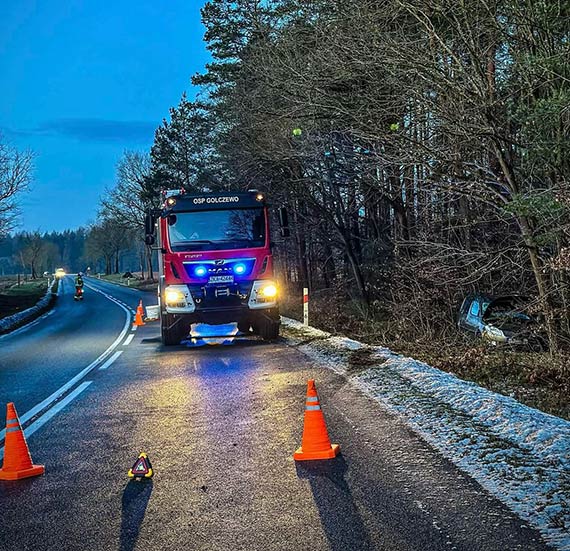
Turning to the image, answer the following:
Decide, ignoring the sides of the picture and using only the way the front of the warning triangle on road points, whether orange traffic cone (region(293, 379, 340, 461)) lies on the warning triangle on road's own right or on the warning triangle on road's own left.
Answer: on the warning triangle on road's own left

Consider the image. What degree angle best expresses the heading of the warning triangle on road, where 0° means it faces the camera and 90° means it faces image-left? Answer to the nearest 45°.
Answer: approximately 0°

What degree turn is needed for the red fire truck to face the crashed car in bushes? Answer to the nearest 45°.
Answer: approximately 45° to its left
